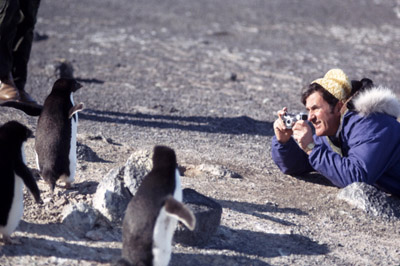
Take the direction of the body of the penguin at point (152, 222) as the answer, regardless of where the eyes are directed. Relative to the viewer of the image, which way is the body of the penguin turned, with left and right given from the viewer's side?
facing away from the viewer and to the right of the viewer

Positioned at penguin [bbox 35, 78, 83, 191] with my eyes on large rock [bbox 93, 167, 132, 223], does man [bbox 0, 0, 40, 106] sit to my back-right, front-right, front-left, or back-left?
back-left

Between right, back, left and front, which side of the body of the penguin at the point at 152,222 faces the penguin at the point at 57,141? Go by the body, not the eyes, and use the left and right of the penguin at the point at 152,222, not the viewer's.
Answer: left

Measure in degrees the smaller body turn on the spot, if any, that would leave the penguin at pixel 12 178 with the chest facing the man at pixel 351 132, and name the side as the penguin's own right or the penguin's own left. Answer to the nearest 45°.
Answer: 0° — it already faces them

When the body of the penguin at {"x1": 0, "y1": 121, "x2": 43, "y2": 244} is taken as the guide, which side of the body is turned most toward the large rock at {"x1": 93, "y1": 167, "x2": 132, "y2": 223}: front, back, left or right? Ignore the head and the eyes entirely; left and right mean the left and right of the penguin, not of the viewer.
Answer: front

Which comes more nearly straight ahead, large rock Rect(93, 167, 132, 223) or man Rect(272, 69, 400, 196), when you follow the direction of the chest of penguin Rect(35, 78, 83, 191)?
the man

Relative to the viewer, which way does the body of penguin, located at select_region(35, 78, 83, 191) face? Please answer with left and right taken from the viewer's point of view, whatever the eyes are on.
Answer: facing away from the viewer and to the right of the viewer

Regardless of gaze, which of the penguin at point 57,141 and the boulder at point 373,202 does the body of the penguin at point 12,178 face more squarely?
the boulder

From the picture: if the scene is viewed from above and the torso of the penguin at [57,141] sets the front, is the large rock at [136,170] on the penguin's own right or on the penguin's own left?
on the penguin's own right

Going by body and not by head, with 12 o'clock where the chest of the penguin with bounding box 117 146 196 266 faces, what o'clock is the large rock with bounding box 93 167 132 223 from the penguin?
The large rock is roughly at 10 o'clock from the penguin.

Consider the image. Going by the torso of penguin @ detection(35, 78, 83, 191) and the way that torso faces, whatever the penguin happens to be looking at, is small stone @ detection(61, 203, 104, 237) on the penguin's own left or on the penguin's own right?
on the penguin's own right

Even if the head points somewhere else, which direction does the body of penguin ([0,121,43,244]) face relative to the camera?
to the viewer's right
